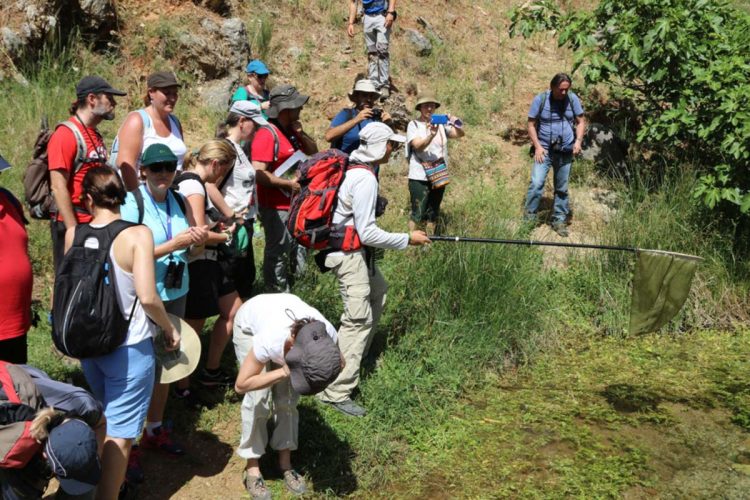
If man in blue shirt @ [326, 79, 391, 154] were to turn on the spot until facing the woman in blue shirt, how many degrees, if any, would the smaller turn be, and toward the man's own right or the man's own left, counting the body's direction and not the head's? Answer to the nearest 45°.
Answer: approximately 90° to the man's own right

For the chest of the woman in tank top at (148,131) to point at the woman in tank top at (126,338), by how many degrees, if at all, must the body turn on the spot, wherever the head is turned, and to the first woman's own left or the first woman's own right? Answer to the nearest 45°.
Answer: approximately 45° to the first woman's own right

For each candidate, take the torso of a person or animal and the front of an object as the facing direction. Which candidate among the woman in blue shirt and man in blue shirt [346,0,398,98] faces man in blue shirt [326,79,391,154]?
man in blue shirt [346,0,398,98]

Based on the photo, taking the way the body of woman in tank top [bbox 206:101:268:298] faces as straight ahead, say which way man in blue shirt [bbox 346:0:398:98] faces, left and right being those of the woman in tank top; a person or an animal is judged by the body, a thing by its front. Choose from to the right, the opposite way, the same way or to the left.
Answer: to the right

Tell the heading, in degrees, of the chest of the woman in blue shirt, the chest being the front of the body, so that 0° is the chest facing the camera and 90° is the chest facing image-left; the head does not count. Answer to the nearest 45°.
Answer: approximately 315°

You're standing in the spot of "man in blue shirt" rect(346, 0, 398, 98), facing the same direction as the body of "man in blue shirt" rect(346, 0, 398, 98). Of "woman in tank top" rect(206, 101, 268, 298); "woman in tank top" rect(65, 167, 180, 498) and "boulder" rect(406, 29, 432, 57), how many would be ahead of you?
2

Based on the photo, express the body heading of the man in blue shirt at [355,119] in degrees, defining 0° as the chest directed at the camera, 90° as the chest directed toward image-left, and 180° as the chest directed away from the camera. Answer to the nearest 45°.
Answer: approximately 315°

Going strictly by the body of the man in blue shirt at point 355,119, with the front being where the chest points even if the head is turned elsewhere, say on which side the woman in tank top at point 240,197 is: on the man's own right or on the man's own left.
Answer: on the man's own right

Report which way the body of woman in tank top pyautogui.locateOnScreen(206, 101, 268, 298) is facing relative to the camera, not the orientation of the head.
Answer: to the viewer's right

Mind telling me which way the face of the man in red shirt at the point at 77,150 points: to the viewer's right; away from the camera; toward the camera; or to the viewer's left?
to the viewer's right

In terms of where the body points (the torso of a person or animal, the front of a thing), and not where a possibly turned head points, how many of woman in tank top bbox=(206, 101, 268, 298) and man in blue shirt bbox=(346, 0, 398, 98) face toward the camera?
1

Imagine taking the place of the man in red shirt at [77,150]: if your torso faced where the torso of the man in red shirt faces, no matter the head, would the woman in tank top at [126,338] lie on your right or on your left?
on your right
